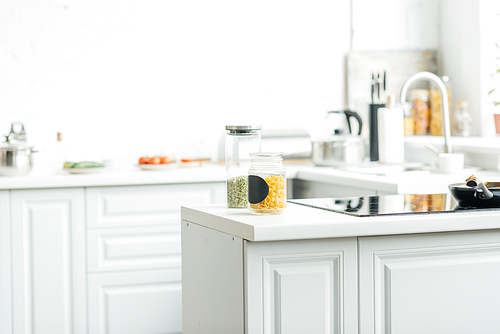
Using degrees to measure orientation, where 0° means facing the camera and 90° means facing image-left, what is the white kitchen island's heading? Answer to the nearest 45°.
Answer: approximately 0°

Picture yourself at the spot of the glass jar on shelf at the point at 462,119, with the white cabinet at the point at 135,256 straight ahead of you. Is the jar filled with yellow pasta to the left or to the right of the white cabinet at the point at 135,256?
left

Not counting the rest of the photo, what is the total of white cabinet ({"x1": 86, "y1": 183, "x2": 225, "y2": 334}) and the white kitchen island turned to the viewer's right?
0

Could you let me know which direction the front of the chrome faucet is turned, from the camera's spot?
facing to the left of the viewer

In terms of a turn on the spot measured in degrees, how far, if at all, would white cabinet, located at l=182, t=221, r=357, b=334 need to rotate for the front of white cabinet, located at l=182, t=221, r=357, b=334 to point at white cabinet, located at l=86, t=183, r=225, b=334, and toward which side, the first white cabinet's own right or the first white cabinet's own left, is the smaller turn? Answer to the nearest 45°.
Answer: approximately 135° to the first white cabinet's own right

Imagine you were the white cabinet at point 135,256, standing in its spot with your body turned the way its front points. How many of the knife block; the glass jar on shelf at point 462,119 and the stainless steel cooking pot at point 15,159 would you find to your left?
2

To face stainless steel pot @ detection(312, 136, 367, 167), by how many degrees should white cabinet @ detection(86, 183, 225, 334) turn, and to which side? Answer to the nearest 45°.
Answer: approximately 90° to its left
